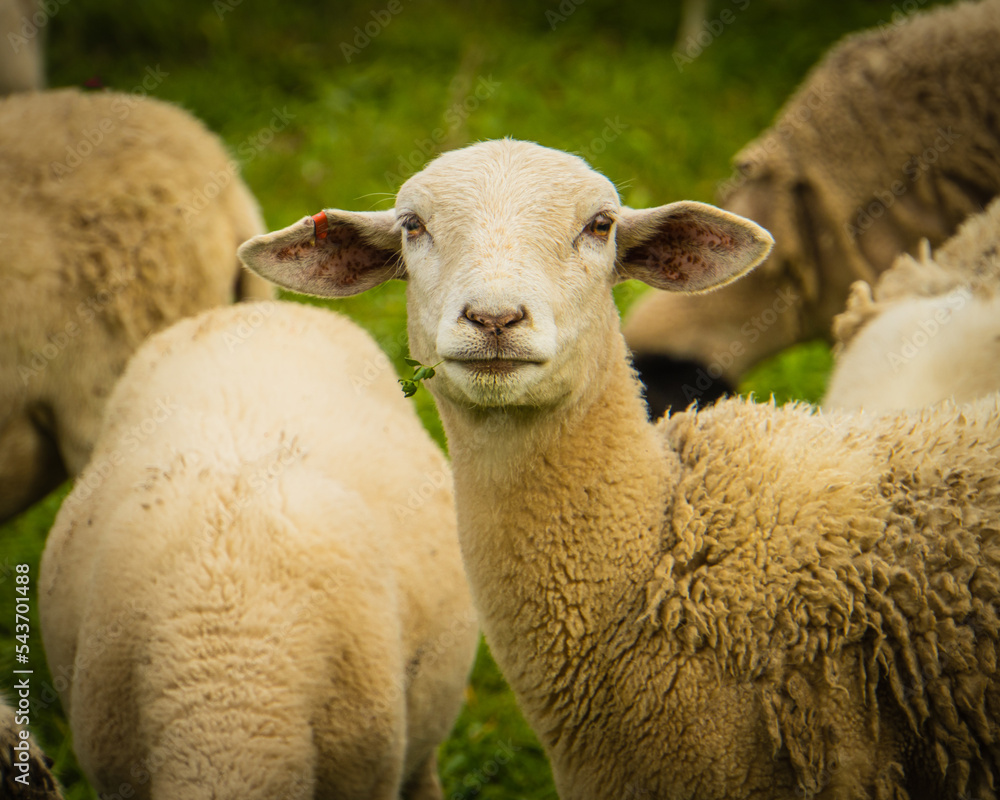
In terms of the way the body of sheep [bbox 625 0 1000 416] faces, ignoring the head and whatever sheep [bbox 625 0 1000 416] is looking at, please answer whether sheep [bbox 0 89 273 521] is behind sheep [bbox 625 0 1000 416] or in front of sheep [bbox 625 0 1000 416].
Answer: in front

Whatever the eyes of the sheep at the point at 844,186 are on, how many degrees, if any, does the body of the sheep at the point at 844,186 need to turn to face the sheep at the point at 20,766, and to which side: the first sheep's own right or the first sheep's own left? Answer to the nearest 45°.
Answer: approximately 45° to the first sheep's own left

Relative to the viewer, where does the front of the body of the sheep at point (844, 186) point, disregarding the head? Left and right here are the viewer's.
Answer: facing to the left of the viewer

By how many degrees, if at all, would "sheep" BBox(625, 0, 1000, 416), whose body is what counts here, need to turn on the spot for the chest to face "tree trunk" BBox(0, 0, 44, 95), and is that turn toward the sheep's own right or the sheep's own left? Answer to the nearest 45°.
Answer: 0° — it already faces it

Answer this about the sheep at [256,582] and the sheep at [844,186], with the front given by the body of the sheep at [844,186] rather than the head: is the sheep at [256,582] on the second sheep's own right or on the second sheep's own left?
on the second sheep's own left

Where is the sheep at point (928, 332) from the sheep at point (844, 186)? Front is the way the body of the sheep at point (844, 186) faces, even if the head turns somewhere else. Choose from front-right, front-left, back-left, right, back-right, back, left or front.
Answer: left

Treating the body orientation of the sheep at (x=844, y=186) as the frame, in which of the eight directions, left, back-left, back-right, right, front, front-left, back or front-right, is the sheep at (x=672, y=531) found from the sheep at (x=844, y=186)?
left
